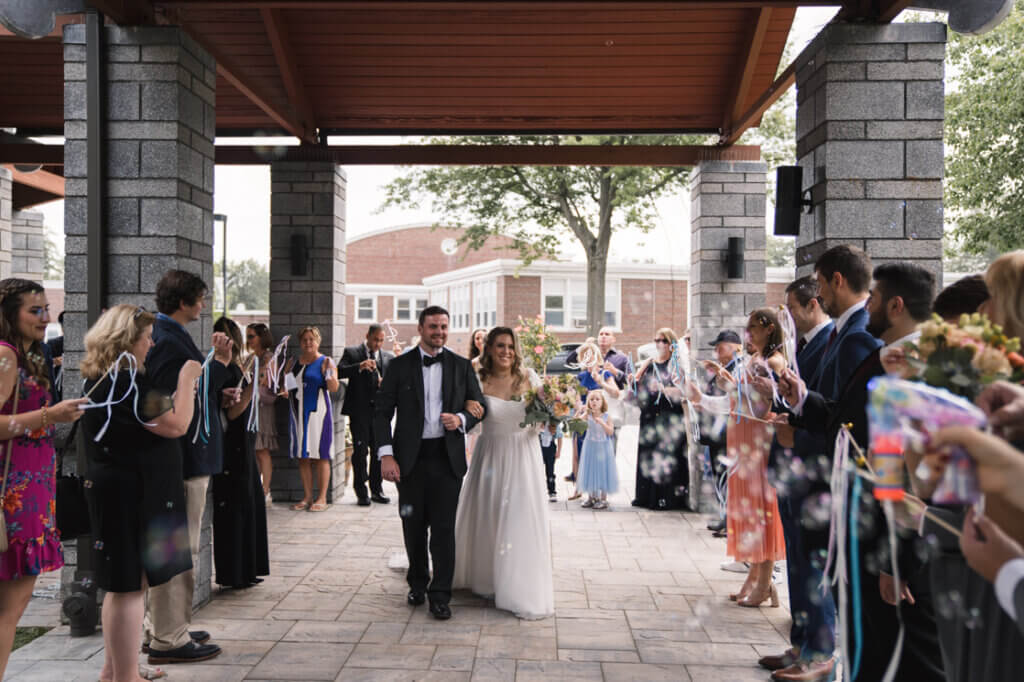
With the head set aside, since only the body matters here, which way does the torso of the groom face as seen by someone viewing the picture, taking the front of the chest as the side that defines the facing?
toward the camera

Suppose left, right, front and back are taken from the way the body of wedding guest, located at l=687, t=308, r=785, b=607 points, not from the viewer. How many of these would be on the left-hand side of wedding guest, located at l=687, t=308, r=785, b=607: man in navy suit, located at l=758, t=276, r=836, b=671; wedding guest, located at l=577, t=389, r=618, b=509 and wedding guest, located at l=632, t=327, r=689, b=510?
1

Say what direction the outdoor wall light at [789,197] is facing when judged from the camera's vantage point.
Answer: facing to the left of the viewer

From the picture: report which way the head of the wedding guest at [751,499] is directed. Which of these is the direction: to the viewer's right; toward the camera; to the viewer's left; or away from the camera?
to the viewer's left

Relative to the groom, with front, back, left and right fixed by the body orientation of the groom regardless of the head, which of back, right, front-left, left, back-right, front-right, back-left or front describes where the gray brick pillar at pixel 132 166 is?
right

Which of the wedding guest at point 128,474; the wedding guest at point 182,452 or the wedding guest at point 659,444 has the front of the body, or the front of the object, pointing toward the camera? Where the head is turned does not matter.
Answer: the wedding guest at point 659,444

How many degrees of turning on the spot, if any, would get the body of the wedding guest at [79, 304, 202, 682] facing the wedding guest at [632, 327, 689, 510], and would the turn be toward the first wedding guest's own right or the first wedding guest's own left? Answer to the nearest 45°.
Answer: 0° — they already face them

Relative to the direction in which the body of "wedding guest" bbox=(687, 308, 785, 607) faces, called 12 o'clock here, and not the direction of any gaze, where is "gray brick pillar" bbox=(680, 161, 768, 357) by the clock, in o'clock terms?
The gray brick pillar is roughly at 3 o'clock from the wedding guest.

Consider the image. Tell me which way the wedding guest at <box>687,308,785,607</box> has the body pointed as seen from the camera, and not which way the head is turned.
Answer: to the viewer's left

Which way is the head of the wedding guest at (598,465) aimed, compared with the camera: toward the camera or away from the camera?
toward the camera

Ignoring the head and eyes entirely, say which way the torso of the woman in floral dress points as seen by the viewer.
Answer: to the viewer's right

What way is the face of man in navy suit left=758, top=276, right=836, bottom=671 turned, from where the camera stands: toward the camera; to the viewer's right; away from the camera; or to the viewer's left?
to the viewer's left

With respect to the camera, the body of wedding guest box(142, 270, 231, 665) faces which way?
to the viewer's right

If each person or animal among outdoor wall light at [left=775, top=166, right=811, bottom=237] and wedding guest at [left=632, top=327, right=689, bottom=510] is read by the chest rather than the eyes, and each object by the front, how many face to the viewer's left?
1

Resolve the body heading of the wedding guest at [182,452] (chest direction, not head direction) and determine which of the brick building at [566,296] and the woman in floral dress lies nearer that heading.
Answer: the brick building
